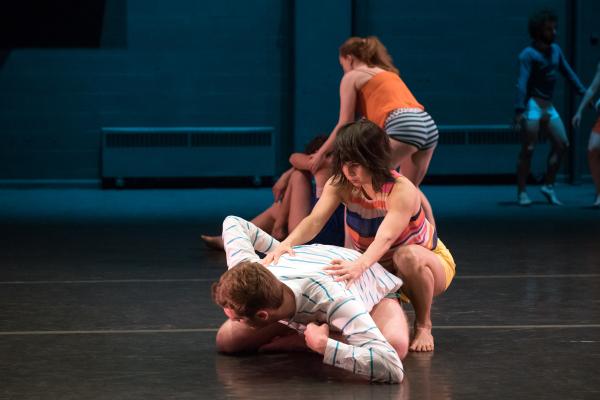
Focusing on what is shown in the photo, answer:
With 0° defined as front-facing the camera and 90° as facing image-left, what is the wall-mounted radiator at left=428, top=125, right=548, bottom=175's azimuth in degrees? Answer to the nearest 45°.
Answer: approximately 0°

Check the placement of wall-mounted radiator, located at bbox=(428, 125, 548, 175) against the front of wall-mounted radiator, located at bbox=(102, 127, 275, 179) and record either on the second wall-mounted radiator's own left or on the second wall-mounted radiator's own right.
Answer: on the second wall-mounted radiator's own left

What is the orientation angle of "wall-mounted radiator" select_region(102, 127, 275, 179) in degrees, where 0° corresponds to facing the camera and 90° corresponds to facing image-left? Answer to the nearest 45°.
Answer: approximately 0°

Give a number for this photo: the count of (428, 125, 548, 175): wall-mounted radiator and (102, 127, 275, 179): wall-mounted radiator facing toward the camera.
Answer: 2

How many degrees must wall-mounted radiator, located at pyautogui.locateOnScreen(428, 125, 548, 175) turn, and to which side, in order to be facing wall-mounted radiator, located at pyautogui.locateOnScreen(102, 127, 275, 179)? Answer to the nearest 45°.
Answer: approximately 90° to its right

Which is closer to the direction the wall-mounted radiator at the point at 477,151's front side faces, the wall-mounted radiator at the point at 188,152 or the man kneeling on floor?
the man kneeling on floor

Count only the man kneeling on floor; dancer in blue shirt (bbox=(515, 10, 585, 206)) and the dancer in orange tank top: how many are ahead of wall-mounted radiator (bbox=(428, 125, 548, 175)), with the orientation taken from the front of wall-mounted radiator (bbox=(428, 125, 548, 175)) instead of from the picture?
3

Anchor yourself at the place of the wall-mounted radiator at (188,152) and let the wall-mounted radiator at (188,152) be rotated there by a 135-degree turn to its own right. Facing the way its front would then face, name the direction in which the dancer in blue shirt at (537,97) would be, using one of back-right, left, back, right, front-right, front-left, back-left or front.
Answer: back

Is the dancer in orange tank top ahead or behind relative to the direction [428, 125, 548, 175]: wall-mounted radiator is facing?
ahead
